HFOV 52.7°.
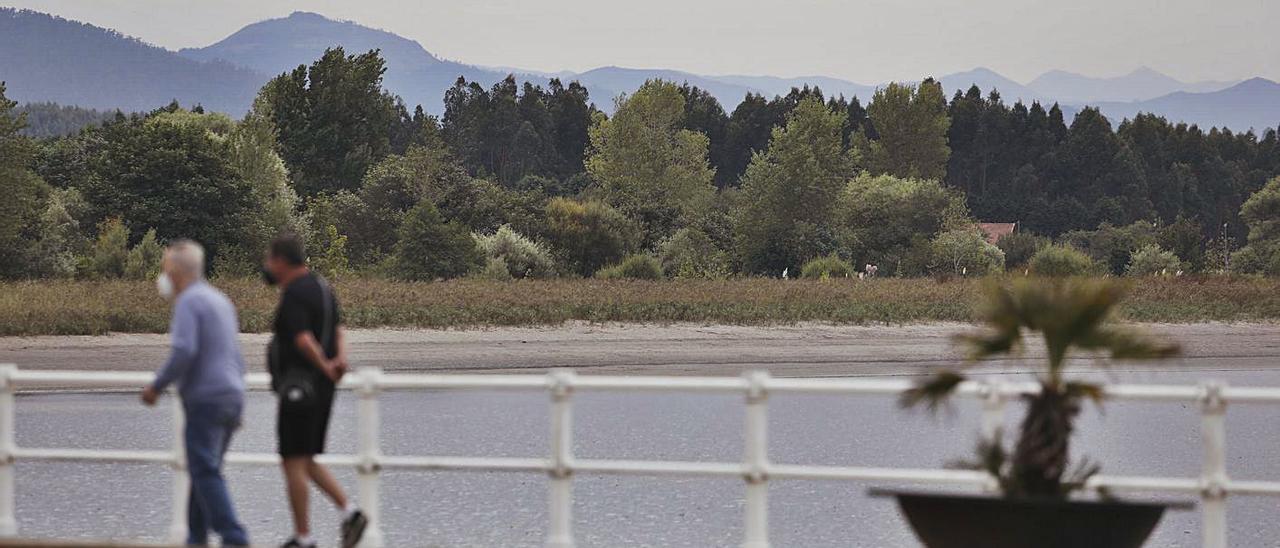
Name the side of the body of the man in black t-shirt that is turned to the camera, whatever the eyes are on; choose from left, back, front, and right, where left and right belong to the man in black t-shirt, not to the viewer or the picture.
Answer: left

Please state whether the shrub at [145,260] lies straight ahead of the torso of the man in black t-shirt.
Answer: no

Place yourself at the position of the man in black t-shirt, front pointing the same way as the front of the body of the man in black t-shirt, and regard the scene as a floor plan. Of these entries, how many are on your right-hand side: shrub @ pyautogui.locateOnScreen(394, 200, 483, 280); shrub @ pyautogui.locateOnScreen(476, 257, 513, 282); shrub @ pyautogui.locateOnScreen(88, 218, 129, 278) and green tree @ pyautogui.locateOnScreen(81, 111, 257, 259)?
4

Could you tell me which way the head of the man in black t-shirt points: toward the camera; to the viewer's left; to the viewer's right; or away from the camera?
to the viewer's left

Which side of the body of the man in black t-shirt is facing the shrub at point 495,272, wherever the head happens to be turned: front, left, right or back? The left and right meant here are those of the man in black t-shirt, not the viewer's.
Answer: right

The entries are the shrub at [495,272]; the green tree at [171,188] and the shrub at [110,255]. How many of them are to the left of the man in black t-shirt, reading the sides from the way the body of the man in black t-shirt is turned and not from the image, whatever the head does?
0

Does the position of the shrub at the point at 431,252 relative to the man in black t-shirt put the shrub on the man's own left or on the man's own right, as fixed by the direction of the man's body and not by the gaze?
on the man's own right

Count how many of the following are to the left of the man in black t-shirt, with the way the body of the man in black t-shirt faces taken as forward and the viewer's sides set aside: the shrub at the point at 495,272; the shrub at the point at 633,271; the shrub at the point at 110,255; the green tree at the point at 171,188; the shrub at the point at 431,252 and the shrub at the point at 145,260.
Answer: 0

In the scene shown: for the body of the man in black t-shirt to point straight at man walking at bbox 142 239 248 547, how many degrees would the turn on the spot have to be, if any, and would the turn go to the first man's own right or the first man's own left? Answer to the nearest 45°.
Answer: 0° — they already face them

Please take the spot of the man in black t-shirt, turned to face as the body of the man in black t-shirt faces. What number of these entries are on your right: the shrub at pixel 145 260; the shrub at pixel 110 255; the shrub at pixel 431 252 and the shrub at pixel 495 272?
4

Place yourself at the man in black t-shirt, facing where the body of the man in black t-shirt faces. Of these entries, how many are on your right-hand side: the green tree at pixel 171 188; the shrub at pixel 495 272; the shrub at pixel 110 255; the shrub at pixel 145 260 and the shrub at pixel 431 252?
5

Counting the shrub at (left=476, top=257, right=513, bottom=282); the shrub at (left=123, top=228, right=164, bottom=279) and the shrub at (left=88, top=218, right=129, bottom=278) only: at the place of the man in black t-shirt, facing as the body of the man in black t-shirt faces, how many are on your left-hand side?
0

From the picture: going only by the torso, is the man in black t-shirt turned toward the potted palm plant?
no

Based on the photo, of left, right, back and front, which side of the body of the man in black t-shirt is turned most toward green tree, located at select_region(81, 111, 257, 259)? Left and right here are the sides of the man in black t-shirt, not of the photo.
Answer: right

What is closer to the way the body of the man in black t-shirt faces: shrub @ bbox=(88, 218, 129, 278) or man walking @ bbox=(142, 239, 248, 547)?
the man walking

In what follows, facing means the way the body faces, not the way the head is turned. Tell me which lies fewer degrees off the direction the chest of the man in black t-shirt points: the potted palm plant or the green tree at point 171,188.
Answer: the green tree
